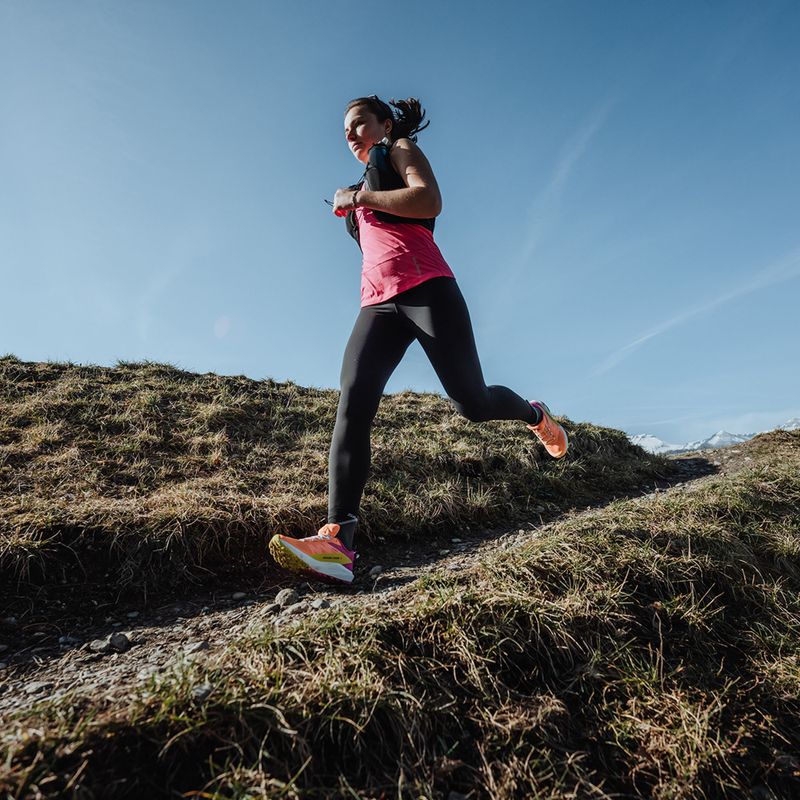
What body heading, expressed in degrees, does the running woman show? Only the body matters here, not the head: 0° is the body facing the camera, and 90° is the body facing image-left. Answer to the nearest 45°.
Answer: approximately 45°

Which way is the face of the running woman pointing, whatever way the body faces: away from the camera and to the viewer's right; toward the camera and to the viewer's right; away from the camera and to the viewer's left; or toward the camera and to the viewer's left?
toward the camera and to the viewer's left

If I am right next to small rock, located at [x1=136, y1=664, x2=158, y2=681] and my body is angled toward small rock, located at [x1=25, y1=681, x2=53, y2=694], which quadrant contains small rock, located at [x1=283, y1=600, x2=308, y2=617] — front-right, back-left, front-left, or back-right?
back-right
